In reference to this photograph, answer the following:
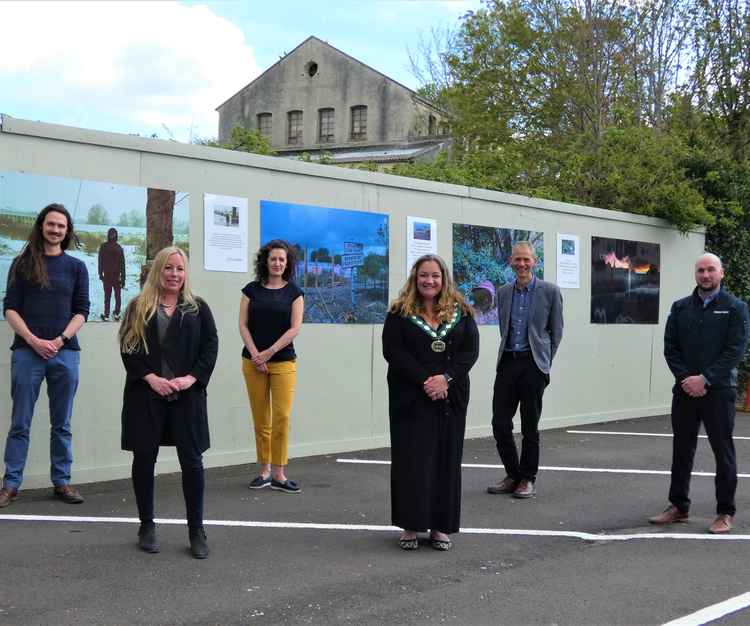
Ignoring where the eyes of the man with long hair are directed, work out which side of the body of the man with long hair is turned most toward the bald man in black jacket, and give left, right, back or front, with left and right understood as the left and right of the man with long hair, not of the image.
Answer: left

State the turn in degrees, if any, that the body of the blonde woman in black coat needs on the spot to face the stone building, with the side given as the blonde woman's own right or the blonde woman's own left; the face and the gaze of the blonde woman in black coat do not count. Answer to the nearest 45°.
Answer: approximately 180°

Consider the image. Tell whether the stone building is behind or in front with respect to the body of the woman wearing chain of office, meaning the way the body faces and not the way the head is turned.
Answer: behind

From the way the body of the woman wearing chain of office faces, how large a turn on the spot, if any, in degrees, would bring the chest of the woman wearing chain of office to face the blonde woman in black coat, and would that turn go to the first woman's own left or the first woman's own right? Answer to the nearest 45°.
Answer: approximately 90° to the first woman's own right

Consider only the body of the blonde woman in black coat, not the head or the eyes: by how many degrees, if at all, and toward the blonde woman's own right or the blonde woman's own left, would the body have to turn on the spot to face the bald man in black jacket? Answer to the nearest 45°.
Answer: approximately 90° to the blonde woman's own left

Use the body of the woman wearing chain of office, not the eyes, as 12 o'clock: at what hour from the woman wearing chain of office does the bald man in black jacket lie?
The bald man in black jacket is roughly at 8 o'clock from the woman wearing chain of office.

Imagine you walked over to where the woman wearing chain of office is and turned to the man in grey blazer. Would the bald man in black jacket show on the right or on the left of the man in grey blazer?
right

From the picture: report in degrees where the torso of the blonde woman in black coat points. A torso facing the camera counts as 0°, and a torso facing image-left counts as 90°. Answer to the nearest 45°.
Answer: approximately 0°

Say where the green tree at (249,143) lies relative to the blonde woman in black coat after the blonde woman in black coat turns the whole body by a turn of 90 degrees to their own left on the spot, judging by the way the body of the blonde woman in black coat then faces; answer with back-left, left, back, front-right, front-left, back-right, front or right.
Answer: left

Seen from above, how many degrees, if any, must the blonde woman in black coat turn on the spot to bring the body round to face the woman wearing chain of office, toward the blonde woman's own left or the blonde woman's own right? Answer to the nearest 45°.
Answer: approximately 90° to the blonde woman's own left

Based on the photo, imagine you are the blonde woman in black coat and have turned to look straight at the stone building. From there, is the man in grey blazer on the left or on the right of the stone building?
right
